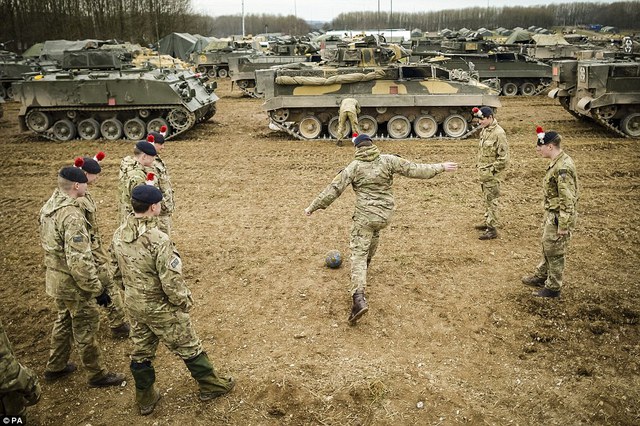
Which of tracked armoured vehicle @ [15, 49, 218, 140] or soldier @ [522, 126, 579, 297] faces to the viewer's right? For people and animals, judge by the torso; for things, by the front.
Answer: the tracked armoured vehicle

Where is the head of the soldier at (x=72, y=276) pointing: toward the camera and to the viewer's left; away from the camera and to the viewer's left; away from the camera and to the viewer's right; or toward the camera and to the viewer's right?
away from the camera and to the viewer's right

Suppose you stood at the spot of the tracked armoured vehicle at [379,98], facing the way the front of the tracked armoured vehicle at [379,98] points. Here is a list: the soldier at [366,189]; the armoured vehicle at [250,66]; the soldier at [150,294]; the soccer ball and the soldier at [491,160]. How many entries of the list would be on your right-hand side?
4

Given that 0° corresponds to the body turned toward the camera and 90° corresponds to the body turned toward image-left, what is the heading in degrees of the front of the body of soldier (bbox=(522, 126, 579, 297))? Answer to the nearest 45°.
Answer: approximately 90°

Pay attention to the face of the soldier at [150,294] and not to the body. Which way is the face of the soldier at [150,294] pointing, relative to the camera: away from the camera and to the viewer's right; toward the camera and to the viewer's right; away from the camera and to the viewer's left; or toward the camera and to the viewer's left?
away from the camera and to the viewer's right

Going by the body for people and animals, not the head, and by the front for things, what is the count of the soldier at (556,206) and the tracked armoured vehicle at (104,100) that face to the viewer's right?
1

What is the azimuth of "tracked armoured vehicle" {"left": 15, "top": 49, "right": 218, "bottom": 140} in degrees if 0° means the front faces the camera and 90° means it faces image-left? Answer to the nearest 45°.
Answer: approximately 270°

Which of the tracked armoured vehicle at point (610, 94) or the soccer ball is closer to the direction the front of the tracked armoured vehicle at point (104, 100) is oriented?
the tracked armoured vehicle

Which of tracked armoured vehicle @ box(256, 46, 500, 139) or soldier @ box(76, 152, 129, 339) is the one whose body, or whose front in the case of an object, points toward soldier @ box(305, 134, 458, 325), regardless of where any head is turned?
soldier @ box(76, 152, 129, 339)

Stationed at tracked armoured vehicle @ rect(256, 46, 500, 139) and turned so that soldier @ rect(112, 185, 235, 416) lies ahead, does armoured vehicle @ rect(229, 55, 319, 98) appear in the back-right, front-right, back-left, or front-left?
back-right

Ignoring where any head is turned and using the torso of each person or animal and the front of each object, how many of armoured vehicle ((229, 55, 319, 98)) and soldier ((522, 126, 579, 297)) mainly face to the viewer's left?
1

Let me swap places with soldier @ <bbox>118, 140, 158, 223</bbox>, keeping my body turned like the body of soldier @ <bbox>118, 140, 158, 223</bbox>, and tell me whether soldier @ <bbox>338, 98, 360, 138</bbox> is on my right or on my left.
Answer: on my left
